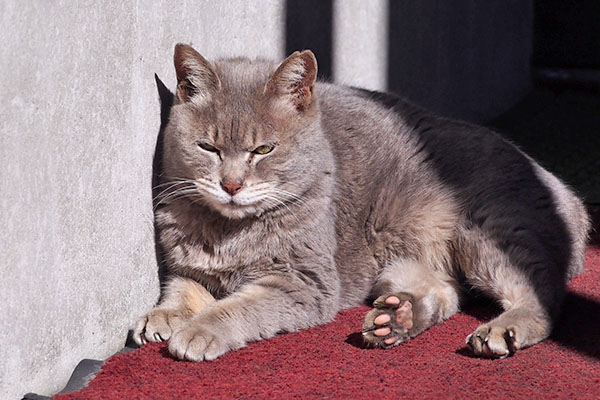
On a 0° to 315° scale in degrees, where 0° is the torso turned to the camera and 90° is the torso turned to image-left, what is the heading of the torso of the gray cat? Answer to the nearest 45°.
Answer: approximately 45°
